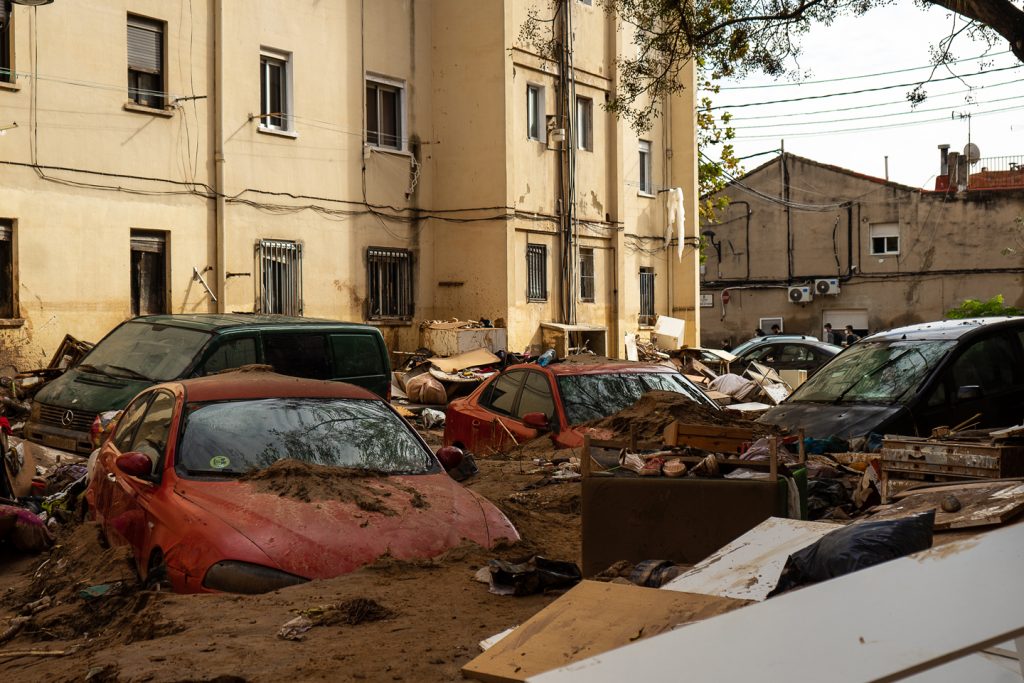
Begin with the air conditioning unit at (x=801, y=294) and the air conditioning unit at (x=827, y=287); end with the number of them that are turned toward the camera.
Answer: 2

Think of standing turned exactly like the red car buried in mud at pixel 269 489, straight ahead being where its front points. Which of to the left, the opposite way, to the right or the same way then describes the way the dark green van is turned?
to the right

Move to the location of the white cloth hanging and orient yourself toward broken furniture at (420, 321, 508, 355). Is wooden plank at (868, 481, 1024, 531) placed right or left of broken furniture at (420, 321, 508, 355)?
left

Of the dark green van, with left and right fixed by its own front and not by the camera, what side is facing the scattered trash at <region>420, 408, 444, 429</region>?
back

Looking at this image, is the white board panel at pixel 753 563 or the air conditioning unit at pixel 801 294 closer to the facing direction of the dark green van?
the white board panel

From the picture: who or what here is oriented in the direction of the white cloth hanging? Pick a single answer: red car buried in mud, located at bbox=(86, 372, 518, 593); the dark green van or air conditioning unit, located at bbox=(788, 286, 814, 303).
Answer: the air conditioning unit

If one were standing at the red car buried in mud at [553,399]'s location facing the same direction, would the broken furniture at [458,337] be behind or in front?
behind

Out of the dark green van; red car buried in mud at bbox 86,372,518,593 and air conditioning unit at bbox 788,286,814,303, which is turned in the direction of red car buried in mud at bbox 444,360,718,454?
the air conditioning unit

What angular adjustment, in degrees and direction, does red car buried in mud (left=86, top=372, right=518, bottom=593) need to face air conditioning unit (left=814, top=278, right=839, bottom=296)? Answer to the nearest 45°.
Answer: approximately 90° to its left

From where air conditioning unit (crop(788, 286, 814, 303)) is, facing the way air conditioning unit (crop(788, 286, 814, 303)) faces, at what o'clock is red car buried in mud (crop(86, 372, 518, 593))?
The red car buried in mud is roughly at 12 o'clock from the air conditioning unit.

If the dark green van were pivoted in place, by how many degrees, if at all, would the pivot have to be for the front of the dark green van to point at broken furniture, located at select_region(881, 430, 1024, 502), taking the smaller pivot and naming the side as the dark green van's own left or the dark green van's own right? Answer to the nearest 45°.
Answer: approximately 90° to the dark green van's own left

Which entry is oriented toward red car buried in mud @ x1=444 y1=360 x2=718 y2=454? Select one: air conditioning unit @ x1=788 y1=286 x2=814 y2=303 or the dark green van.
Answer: the air conditioning unit
